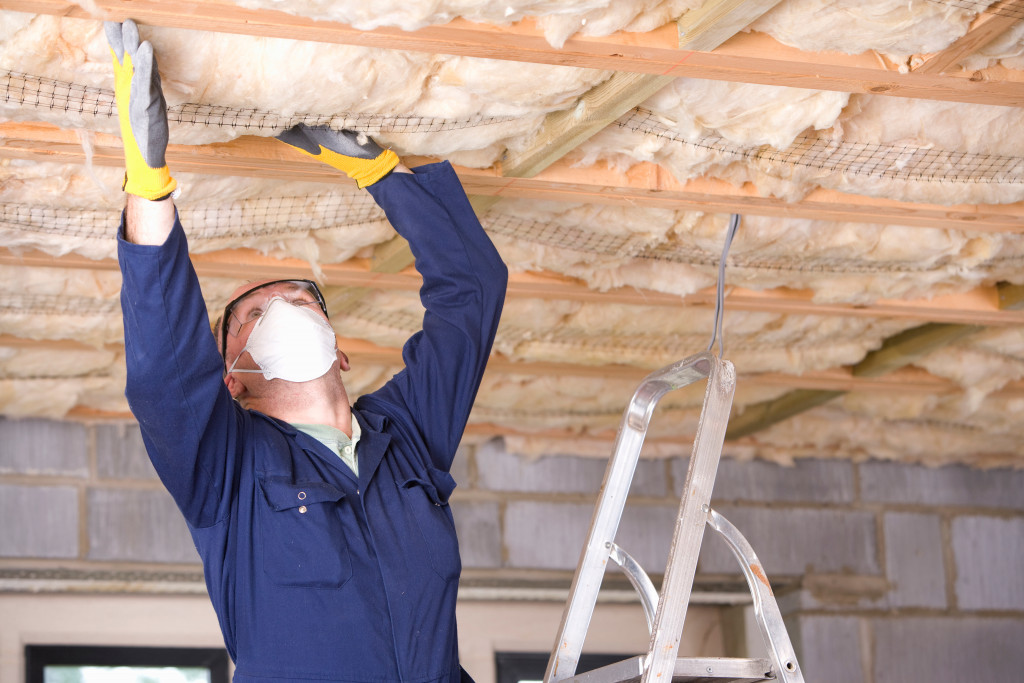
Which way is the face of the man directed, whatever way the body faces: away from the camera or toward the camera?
toward the camera

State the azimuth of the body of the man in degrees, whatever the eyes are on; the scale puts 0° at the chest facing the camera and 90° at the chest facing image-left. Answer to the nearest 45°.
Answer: approximately 315°

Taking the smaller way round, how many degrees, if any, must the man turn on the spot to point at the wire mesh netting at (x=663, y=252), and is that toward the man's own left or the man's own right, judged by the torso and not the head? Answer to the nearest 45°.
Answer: approximately 90° to the man's own left

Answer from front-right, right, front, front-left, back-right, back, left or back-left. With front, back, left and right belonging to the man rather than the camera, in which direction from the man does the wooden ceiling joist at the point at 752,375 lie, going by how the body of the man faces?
left
